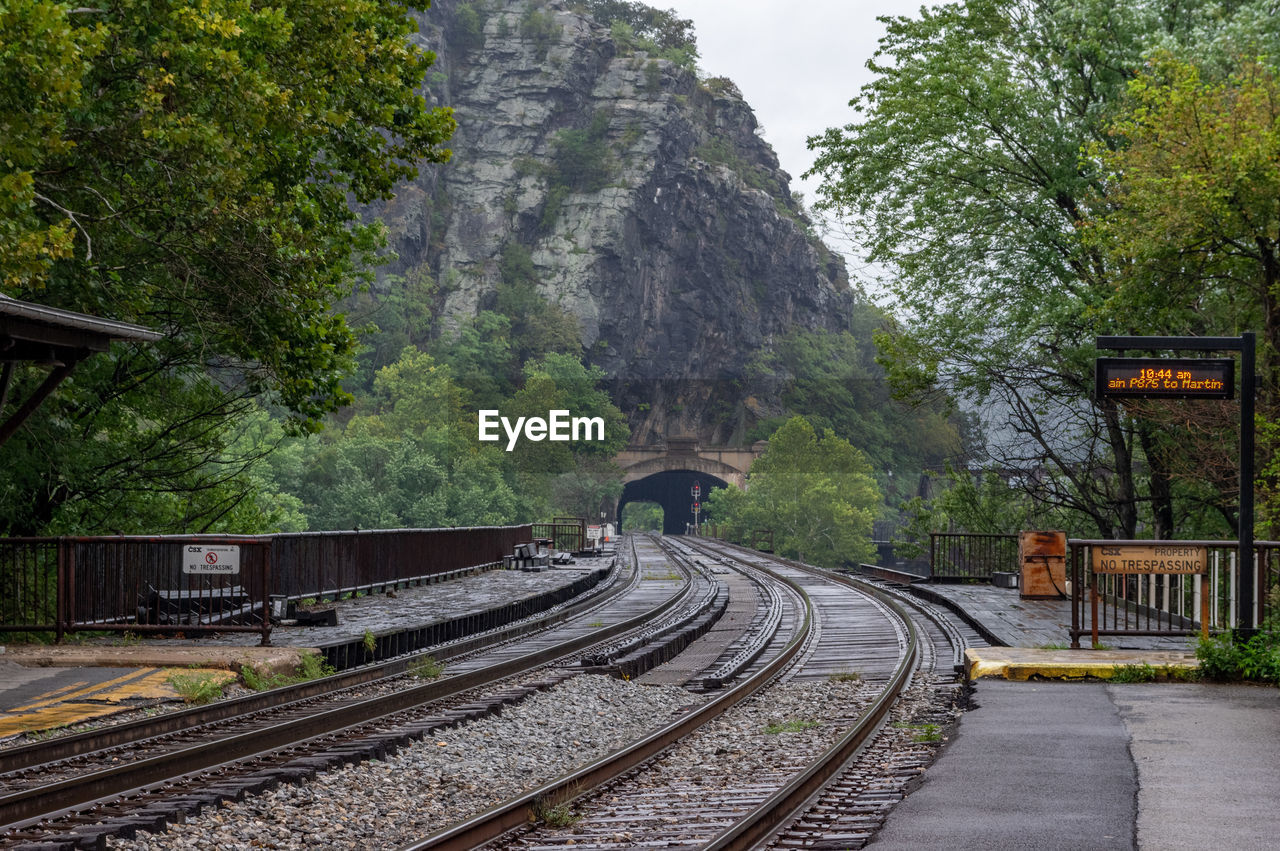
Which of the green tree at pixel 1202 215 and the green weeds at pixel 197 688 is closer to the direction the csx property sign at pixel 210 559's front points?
the green weeds

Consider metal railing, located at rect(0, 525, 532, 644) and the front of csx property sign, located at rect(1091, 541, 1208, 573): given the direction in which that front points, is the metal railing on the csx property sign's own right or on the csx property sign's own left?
on the csx property sign's own right

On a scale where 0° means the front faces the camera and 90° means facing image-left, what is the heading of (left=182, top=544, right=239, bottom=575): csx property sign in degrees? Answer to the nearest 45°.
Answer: approximately 0°

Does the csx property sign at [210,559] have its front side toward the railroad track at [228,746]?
yes

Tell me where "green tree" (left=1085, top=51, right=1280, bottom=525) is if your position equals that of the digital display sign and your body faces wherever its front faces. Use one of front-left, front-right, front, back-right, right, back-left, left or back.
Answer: back
